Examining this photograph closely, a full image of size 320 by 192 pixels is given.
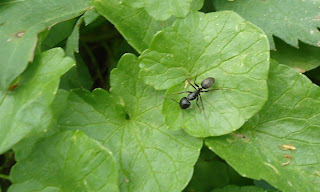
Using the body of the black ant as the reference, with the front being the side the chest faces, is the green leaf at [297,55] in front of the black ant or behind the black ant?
behind

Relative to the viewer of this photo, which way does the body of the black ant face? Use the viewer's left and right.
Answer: facing the viewer and to the left of the viewer

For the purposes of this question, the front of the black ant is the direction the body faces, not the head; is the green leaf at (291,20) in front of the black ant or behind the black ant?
behind

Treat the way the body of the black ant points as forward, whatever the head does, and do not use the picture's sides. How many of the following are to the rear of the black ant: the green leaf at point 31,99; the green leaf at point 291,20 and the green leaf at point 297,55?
2

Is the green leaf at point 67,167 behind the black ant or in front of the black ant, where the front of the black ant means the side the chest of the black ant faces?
in front

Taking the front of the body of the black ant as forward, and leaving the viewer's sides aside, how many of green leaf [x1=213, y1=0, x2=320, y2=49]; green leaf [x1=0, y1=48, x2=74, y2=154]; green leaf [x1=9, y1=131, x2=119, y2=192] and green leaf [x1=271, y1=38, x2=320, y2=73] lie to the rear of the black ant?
2

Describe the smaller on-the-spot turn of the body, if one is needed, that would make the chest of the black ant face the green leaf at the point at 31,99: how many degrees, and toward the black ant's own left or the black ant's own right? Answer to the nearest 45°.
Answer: approximately 45° to the black ant's own right

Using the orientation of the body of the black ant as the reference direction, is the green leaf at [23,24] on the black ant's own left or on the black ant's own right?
on the black ant's own right

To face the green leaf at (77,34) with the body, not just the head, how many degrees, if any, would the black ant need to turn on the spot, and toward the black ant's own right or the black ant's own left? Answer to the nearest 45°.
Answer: approximately 90° to the black ant's own right
